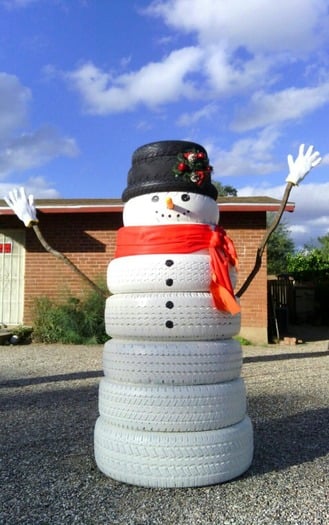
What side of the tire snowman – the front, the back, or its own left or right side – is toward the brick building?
back

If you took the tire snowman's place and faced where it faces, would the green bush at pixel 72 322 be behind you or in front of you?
behind

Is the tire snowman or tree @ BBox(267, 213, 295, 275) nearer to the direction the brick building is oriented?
the tire snowman

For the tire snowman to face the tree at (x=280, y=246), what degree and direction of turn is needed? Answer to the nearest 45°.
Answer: approximately 180°

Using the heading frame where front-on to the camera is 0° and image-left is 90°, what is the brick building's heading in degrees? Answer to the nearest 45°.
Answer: approximately 0°

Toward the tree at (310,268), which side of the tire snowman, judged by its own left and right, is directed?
back

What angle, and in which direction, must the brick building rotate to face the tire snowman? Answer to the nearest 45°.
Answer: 0° — it already faces it

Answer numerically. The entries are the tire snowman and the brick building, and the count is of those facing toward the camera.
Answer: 2

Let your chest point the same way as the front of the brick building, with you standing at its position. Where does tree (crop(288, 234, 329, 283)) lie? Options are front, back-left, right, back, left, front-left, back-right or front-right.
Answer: back-left
